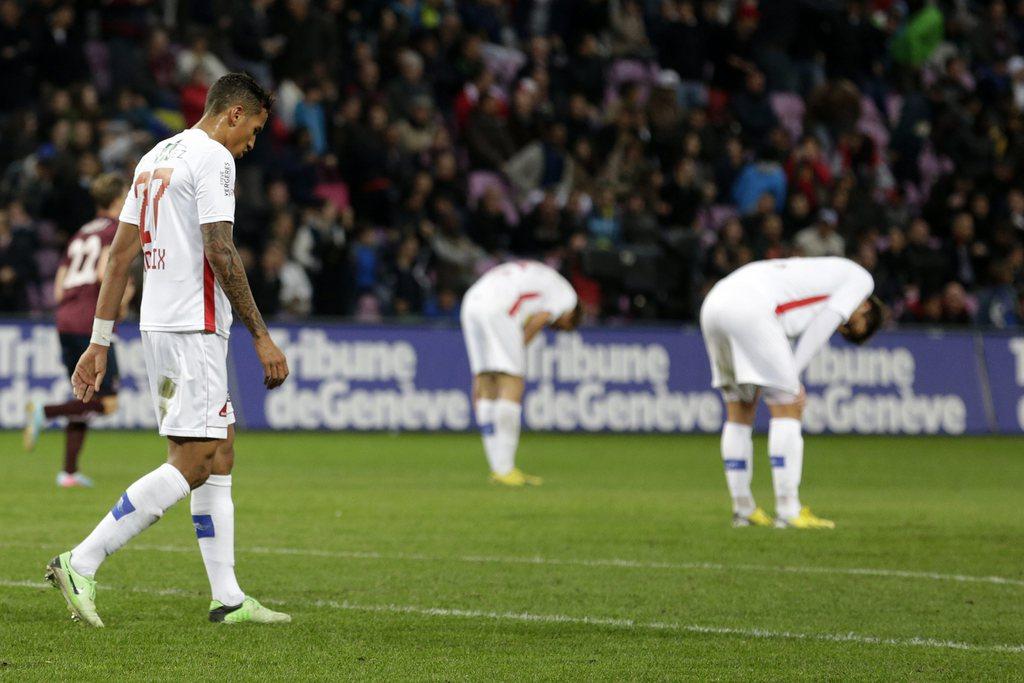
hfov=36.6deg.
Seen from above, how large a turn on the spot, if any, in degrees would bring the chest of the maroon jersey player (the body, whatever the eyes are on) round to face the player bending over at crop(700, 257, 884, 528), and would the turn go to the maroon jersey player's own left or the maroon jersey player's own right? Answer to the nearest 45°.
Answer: approximately 90° to the maroon jersey player's own right

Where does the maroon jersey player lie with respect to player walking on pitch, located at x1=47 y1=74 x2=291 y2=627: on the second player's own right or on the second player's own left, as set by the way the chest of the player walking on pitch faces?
on the second player's own left

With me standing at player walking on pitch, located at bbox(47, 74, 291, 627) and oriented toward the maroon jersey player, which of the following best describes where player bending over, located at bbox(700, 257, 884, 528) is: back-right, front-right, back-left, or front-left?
front-right

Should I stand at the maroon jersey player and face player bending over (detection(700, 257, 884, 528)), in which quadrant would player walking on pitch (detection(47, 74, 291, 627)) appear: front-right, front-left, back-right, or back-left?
front-right

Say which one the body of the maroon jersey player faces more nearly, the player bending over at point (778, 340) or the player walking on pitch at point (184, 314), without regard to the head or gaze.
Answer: the player bending over

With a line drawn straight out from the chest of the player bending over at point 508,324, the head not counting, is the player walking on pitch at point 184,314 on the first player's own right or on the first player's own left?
on the first player's own right

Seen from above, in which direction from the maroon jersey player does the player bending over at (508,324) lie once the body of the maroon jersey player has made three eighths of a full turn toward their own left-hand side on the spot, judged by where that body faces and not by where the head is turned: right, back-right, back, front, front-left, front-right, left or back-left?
back

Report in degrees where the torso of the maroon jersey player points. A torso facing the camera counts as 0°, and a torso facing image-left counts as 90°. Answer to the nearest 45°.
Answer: approximately 225°

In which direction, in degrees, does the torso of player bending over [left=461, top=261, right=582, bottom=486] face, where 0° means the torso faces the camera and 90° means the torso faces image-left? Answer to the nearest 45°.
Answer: approximately 270°

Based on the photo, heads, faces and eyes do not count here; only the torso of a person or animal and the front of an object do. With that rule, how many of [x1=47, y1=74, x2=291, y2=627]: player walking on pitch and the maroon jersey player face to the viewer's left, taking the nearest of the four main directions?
0

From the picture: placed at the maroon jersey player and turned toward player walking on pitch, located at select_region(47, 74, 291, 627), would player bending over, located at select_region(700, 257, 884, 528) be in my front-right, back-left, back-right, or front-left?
front-left

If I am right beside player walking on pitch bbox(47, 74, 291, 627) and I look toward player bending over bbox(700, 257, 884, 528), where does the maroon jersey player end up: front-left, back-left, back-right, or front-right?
front-left

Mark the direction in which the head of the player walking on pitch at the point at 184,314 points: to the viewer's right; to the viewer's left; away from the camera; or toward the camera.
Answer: to the viewer's right
